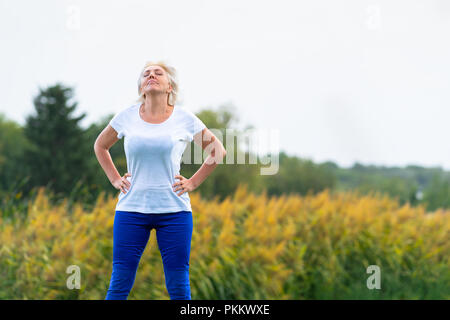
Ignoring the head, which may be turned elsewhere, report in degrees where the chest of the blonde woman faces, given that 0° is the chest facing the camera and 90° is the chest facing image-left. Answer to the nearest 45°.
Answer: approximately 0°
